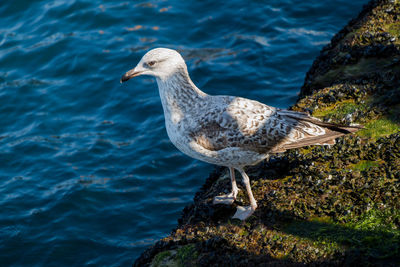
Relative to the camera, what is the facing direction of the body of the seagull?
to the viewer's left
